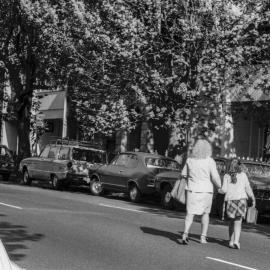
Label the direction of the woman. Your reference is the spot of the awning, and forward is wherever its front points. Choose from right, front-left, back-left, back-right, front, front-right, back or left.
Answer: front-left

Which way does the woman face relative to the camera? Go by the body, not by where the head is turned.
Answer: away from the camera

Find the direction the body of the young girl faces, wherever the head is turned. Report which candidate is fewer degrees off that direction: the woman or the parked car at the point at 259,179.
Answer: the parked car

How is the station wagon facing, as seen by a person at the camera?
facing away from the viewer and to the left of the viewer

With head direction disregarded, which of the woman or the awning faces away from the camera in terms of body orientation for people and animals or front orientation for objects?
the woman

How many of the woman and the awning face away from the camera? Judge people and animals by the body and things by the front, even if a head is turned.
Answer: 1

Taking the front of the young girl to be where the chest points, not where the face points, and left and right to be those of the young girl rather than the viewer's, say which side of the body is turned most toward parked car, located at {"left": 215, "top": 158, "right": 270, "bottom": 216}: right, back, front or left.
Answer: front

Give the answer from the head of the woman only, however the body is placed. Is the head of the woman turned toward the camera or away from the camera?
away from the camera

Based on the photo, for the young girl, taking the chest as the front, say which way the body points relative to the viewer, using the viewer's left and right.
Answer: facing away from the viewer

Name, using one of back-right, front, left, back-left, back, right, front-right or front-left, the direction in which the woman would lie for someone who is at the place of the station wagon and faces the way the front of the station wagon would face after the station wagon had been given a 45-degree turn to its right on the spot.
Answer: back

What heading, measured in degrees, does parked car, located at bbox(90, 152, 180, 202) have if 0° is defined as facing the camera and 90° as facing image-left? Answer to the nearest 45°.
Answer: approximately 135°

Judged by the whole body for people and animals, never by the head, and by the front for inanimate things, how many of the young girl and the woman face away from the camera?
2

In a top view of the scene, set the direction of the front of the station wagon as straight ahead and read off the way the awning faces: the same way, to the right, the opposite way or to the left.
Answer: to the left
